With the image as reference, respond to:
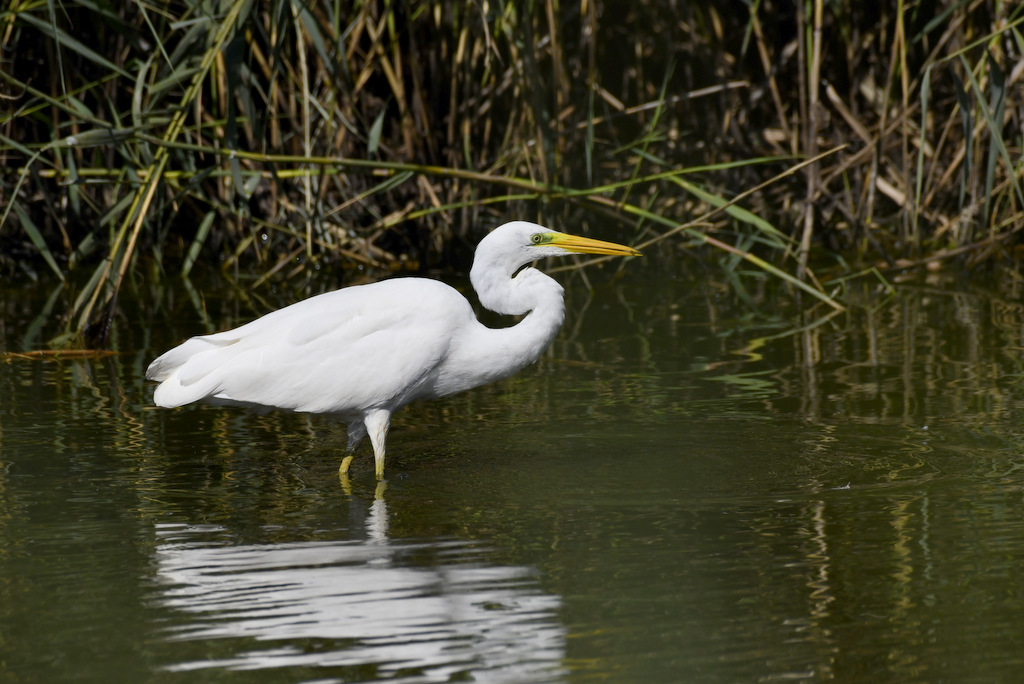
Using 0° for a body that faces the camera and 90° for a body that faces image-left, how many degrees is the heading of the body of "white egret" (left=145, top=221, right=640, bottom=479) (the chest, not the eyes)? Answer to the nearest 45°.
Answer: approximately 270°
